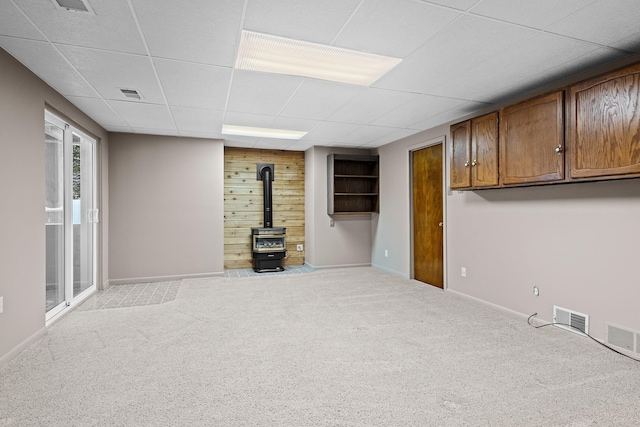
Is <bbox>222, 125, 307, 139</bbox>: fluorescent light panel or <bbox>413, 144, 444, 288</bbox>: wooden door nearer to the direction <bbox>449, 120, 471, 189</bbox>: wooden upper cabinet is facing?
the fluorescent light panel

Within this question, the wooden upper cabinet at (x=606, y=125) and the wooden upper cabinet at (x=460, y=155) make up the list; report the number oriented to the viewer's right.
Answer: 0

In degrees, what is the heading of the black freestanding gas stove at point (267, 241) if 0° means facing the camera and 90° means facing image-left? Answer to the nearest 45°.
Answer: approximately 0°

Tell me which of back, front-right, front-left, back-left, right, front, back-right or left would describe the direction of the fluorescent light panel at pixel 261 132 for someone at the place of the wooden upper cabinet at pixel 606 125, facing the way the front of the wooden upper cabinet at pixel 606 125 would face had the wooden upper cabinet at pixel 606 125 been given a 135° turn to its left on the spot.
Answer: back

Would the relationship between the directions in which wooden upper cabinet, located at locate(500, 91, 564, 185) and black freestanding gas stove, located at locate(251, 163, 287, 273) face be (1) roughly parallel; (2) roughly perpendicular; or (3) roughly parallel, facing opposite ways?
roughly perpendicular

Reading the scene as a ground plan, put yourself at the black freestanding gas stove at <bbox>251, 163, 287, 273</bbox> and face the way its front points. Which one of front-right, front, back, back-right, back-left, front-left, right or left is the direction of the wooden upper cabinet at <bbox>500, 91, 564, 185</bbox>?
front-left

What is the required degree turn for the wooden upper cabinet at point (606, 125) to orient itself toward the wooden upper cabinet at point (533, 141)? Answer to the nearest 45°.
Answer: approximately 90° to its right

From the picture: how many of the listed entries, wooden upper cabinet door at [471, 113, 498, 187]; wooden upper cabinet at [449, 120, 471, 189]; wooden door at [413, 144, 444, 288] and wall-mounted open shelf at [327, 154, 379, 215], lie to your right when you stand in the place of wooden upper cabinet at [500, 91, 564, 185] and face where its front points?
4

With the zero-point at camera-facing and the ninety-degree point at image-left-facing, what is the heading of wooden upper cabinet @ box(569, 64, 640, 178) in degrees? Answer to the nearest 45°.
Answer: approximately 45°

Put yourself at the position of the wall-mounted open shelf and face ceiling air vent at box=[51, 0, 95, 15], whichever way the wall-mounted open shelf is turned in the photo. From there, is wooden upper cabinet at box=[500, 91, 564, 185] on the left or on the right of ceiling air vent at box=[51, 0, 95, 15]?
left
